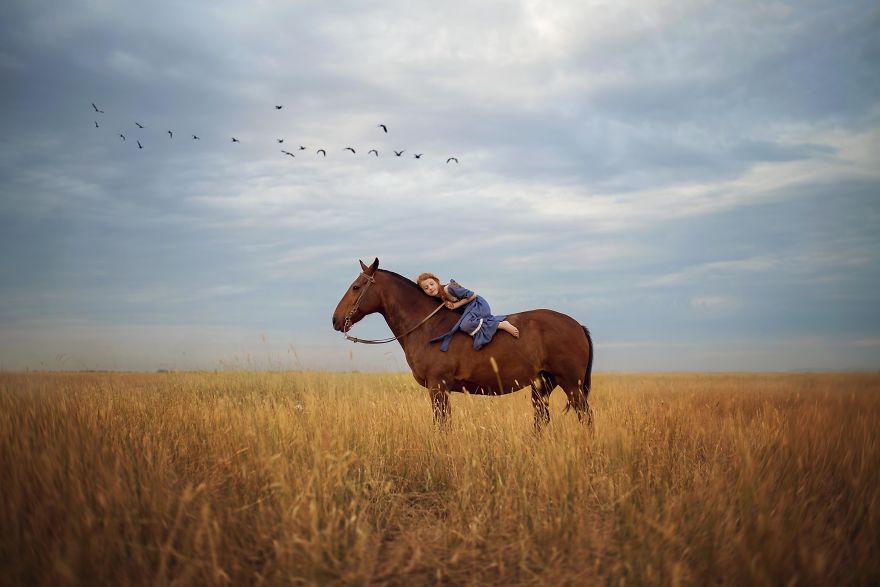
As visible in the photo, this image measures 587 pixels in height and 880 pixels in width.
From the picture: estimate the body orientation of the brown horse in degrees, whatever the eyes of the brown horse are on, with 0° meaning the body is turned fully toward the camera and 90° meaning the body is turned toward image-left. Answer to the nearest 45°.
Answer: approximately 90°
